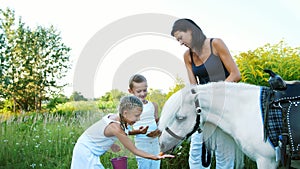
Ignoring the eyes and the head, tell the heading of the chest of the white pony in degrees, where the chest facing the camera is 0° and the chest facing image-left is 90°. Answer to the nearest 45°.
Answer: approximately 90°

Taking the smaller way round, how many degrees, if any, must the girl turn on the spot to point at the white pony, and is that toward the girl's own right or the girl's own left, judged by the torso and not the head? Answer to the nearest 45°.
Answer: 0° — they already face it

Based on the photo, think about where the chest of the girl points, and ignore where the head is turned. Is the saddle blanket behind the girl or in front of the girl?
in front

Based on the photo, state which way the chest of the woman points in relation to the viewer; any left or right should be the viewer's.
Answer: facing the viewer and to the left of the viewer

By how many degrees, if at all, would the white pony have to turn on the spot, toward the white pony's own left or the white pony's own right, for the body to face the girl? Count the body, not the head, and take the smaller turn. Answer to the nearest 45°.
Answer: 0° — it already faces them

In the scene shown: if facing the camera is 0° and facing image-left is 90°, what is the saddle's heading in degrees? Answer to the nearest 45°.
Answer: approximately 90°

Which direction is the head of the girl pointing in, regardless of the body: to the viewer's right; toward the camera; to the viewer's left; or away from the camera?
to the viewer's right

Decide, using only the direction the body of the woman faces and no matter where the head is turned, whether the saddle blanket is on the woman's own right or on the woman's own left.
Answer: on the woman's own left

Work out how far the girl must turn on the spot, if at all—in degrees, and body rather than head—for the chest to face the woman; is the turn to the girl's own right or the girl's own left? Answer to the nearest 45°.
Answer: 0° — they already face them

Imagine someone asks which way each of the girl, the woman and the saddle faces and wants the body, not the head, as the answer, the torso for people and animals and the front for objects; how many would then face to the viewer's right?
1

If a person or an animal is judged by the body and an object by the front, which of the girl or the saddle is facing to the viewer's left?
the saddle

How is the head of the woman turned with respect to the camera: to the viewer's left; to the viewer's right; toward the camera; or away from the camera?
to the viewer's left

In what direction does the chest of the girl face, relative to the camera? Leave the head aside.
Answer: to the viewer's right

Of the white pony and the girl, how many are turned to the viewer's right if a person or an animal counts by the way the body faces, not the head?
1
